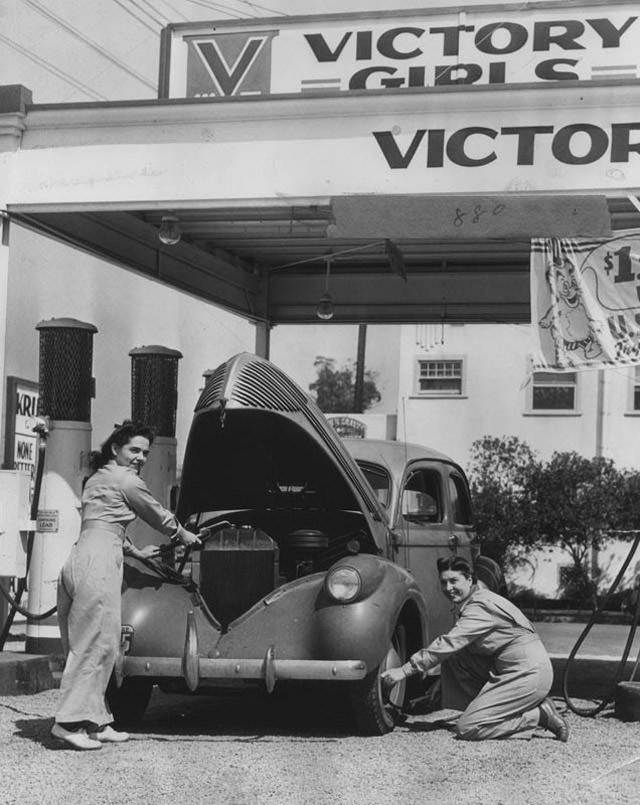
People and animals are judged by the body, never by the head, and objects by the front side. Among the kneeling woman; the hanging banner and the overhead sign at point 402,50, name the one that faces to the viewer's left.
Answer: the kneeling woman

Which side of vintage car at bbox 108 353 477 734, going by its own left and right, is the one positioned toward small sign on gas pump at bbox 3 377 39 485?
right

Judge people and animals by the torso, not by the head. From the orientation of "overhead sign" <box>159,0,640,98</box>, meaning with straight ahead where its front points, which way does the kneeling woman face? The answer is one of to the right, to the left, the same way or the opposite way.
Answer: to the right

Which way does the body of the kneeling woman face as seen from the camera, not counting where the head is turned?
to the viewer's left

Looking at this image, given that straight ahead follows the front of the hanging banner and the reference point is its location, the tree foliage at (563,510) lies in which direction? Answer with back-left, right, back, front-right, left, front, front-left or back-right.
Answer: back

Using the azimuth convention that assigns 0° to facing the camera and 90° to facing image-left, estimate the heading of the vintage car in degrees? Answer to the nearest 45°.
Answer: approximately 45°
